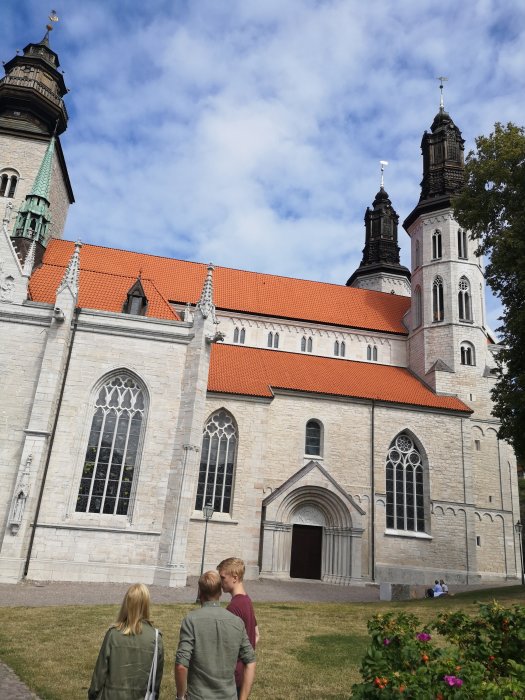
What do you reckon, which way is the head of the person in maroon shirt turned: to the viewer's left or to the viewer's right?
to the viewer's left

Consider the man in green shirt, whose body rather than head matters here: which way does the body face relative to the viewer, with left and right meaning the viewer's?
facing away from the viewer

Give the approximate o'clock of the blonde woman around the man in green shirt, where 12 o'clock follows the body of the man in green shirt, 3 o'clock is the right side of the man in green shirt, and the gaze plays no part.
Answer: The blonde woman is roughly at 9 o'clock from the man in green shirt.

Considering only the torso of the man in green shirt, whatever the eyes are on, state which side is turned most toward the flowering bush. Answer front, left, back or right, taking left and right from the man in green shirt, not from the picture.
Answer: right

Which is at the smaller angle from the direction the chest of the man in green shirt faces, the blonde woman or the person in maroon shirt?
the person in maroon shirt

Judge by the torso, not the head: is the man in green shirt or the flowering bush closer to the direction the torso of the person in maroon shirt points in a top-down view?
the man in green shirt

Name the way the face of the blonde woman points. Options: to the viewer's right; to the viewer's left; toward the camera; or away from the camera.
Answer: away from the camera
